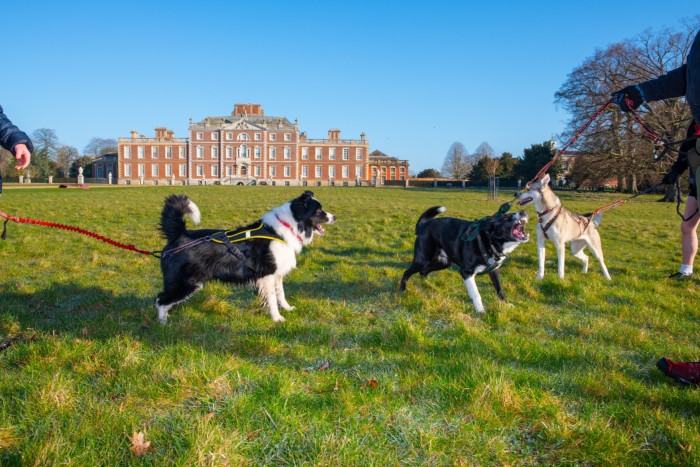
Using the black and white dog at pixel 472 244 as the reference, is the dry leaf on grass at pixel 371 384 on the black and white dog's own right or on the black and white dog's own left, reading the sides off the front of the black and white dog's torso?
on the black and white dog's own right

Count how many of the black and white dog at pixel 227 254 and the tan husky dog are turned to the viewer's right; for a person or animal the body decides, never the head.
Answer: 1

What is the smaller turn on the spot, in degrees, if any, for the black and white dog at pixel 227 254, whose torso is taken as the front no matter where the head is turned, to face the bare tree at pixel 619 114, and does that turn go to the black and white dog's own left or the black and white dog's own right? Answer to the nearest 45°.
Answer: approximately 45° to the black and white dog's own left

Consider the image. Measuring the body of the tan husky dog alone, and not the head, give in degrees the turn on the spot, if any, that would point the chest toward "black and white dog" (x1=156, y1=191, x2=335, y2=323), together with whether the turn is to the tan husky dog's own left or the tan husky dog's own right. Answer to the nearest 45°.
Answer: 0° — it already faces it

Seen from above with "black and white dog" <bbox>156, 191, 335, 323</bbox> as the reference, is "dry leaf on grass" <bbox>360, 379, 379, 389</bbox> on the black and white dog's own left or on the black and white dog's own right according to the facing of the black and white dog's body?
on the black and white dog's own right

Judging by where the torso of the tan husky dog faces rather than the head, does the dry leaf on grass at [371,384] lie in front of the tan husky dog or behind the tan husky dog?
in front

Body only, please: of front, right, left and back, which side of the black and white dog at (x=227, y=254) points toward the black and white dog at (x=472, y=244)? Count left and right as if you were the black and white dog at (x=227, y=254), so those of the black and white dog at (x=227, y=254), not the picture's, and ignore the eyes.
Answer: front

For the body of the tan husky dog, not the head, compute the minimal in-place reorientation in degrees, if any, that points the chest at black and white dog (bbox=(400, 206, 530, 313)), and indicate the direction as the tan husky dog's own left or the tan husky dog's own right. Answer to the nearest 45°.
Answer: approximately 45° to the tan husky dog's own left

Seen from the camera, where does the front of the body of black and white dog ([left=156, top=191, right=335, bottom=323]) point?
to the viewer's right

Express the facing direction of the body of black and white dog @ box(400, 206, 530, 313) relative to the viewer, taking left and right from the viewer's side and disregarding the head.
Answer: facing the viewer and to the right of the viewer

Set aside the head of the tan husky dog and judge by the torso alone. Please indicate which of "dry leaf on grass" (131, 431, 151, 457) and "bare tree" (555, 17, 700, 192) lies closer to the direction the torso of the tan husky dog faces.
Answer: the dry leaf on grass

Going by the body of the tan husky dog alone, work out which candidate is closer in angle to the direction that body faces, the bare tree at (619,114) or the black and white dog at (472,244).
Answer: the black and white dog
